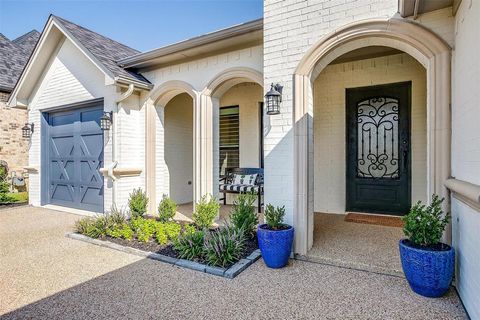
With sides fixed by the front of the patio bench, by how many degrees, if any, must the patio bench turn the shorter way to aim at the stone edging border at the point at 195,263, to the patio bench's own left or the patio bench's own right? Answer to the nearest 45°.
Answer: approximately 45° to the patio bench's own left

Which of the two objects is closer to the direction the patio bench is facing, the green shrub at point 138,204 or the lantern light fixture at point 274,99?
the green shrub

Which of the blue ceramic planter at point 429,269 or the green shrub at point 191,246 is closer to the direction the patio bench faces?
the green shrub

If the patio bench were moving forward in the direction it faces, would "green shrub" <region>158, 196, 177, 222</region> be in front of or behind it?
in front

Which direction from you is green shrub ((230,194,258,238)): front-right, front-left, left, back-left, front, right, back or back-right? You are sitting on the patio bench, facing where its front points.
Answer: front-left

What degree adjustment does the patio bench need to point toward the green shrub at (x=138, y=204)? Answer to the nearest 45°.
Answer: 0° — it already faces it

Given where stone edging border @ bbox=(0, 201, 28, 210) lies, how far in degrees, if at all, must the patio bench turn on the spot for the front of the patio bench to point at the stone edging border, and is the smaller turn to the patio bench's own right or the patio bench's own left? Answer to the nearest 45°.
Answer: approximately 45° to the patio bench's own right

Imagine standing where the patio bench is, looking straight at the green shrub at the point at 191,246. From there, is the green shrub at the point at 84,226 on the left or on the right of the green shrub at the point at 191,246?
right

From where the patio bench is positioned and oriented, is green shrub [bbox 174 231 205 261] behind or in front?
in front

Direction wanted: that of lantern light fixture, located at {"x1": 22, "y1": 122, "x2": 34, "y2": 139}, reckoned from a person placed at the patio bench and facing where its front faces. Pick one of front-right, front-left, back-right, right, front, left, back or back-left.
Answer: front-right

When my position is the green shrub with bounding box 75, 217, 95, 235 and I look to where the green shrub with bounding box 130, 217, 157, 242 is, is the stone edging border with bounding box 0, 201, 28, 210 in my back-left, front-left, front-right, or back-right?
back-left

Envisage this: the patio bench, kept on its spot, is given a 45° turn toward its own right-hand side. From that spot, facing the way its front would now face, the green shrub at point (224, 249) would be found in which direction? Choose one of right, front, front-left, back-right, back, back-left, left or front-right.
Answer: left

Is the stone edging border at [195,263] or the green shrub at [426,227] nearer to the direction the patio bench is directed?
the stone edging border

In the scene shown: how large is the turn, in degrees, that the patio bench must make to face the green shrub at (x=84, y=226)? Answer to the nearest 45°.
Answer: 0° — it already faces it
